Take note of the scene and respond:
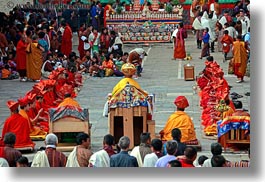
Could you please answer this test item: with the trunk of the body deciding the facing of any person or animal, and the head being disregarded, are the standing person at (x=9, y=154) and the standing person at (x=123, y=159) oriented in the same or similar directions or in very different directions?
same or similar directions

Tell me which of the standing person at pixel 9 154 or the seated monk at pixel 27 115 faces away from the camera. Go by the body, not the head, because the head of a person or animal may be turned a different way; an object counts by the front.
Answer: the standing person

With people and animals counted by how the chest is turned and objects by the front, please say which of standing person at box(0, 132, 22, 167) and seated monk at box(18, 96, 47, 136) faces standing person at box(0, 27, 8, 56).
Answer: standing person at box(0, 132, 22, 167)

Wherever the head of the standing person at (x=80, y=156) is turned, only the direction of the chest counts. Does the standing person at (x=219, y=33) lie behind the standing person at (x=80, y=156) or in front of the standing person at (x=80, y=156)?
in front

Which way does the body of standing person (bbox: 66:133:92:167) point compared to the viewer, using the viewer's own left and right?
facing away from the viewer and to the right of the viewer

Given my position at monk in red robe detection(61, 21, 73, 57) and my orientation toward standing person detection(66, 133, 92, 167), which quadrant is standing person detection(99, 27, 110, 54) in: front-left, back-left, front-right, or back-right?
front-left

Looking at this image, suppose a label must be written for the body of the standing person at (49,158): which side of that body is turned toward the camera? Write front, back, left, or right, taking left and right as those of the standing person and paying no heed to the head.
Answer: back

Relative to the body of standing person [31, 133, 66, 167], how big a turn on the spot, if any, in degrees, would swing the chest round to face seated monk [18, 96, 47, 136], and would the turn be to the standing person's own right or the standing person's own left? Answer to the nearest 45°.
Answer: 0° — they already face them

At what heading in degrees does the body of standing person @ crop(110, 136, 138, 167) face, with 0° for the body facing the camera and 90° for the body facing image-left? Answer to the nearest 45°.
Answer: approximately 180°

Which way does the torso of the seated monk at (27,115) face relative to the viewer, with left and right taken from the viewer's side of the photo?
facing to the right of the viewer

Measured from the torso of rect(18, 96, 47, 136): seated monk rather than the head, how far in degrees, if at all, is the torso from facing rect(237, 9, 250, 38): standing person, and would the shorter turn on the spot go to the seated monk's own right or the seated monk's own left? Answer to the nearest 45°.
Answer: approximately 45° to the seated monk's own left
